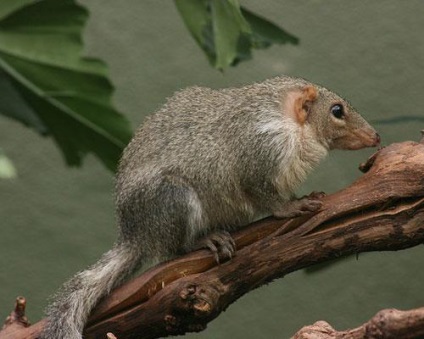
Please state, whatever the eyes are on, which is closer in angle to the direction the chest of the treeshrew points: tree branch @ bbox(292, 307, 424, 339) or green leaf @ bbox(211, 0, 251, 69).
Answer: the tree branch

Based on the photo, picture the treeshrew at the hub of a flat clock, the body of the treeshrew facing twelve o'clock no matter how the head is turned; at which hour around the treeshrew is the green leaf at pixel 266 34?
The green leaf is roughly at 9 o'clock from the treeshrew.

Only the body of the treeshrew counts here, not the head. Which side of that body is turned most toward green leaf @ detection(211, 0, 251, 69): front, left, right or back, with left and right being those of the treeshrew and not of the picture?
left

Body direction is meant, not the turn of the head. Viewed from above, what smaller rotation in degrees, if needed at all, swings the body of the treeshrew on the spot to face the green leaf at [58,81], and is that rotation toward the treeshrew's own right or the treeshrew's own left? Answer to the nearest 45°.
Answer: approximately 135° to the treeshrew's own left

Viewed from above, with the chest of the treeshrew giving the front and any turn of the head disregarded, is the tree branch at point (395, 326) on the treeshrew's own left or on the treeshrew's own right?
on the treeshrew's own right

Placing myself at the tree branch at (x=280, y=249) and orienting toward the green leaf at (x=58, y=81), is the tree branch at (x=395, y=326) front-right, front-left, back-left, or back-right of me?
back-left

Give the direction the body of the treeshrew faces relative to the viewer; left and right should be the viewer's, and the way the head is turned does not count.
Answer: facing to the right of the viewer

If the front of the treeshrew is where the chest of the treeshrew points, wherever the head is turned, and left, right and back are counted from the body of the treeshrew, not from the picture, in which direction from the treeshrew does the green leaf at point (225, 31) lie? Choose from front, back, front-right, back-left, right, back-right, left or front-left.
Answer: left

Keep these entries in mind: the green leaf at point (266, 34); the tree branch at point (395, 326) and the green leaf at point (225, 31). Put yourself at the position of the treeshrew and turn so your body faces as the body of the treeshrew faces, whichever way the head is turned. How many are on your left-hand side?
2
